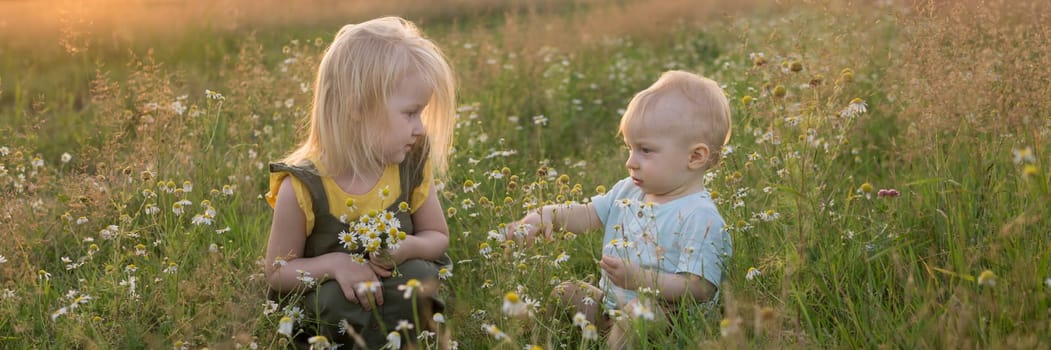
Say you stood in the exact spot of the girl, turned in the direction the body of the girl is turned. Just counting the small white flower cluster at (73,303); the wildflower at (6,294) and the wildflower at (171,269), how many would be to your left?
0

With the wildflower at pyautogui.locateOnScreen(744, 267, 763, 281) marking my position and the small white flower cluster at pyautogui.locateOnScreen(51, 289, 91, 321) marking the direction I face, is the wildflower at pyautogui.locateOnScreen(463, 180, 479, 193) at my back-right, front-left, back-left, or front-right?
front-right

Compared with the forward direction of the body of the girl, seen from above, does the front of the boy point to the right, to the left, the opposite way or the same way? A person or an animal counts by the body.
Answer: to the right

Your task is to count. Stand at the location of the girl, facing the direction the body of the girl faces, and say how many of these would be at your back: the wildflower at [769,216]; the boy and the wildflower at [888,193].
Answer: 0

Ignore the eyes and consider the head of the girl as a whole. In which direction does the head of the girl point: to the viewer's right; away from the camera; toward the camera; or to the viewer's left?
to the viewer's right

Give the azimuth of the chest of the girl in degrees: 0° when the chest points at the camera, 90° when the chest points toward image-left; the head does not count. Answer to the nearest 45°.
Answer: approximately 315°

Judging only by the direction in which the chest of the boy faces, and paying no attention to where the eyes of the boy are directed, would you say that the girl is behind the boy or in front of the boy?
in front

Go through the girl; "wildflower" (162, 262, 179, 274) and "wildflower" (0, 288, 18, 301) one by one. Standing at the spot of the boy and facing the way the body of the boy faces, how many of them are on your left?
0

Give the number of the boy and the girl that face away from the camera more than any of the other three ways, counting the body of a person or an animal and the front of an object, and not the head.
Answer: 0

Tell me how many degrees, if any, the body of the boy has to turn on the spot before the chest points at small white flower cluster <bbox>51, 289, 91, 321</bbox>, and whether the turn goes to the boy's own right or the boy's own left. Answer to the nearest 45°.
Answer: approximately 45° to the boy's own right

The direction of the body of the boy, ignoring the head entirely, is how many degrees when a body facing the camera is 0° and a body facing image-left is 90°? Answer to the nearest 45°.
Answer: approximately 45°
